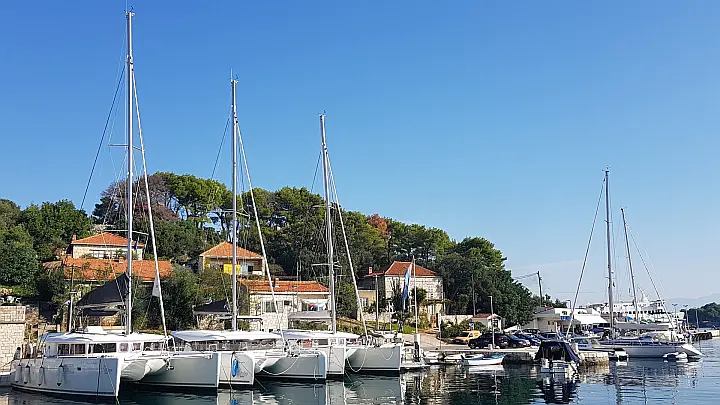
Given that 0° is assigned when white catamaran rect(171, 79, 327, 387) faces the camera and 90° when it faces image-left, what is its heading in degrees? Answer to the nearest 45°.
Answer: approximately 315°

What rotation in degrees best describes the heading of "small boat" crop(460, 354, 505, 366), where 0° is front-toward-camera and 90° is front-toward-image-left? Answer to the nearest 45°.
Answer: approximately 270°

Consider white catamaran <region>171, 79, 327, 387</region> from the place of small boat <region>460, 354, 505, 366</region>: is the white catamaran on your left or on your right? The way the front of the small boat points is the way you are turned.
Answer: on your right

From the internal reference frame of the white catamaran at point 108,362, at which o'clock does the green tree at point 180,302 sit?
The green tree is roughly at 8 o'clock from the white catamaran.

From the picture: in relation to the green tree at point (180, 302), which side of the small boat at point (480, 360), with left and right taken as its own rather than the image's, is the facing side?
back

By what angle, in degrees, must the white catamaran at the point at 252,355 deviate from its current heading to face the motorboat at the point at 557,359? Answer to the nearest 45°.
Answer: approximately 45° to its left
